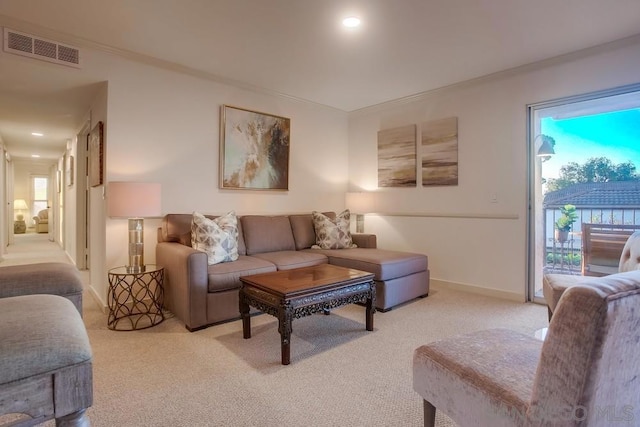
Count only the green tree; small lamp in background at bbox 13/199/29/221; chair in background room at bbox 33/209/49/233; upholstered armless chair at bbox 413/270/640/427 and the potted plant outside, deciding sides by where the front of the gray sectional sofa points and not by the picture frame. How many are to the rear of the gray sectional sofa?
2

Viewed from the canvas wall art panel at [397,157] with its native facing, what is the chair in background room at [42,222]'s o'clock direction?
The chair in background room is roughly at 2 o'clock from the canvas wall art panel.

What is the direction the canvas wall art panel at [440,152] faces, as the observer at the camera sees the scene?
facing the viewer and to the left of the viewer

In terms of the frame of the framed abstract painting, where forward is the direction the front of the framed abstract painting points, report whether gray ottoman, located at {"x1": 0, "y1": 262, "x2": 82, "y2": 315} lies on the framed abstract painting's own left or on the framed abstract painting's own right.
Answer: on the framed abstract painting's own right

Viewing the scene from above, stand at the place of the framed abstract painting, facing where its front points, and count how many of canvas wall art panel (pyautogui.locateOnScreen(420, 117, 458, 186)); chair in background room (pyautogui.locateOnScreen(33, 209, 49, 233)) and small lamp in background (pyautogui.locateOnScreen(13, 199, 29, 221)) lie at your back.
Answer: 2

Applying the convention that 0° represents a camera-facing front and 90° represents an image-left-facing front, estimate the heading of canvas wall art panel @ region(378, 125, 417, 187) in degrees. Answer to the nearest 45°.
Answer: approximately 45°

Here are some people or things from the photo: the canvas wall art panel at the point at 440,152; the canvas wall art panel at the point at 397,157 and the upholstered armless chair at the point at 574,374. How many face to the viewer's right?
0

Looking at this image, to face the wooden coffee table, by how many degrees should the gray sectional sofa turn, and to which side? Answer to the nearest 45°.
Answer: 0° — it already faces it

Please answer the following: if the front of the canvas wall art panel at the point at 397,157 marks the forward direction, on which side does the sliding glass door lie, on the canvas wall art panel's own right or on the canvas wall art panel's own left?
on the canvas wall art panel's own left

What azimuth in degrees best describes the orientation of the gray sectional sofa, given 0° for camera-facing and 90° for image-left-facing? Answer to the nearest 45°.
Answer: approximately 315°

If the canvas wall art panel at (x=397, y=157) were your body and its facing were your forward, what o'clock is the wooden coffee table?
The wooden coffee table is roughly at 11 o'clock from the canvas wall art panel.

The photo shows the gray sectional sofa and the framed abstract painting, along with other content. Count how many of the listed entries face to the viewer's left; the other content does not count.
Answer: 0

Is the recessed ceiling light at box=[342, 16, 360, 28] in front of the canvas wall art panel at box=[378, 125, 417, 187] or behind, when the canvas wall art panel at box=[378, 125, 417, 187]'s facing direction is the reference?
in front

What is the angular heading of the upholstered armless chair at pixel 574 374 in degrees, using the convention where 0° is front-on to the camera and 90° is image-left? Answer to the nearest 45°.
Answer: approximately 135°

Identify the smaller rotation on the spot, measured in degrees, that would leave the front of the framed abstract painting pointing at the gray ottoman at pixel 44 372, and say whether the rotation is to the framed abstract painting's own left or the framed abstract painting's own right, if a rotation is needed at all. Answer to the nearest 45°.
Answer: approximately 45° to the framed abstract painting's own right
